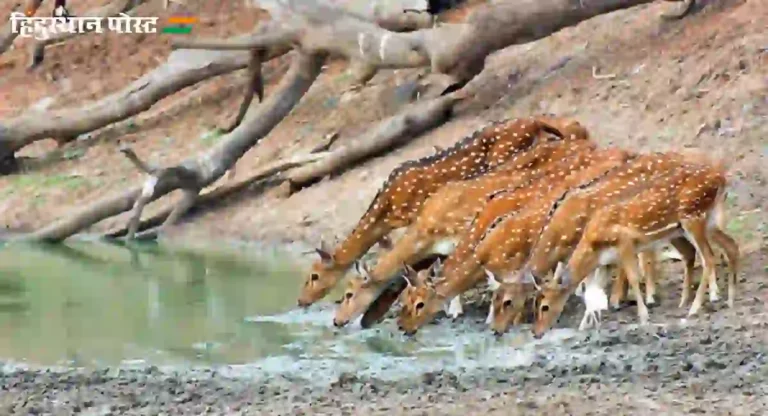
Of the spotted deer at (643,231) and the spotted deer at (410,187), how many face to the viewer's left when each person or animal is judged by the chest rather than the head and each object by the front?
2

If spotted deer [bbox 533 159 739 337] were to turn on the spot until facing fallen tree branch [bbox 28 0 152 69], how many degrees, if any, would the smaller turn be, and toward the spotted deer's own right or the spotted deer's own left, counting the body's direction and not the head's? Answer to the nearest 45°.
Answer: approximately 45° to the spotted deer's own right

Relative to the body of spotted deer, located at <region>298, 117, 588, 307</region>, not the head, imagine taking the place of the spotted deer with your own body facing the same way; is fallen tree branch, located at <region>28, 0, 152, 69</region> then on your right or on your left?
on your right

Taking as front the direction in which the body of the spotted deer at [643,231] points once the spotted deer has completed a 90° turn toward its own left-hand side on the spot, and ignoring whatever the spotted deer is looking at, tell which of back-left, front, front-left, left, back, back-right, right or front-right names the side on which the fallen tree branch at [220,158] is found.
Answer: back-right

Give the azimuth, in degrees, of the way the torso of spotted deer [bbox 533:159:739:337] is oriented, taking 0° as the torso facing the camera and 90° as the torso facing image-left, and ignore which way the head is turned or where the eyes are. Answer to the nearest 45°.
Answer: approximately 90°

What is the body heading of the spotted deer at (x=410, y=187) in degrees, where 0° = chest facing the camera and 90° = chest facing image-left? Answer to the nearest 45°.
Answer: approximately 90°

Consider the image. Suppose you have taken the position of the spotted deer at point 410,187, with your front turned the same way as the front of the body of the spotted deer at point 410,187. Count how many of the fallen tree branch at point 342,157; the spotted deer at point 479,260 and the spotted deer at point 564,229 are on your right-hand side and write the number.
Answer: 1

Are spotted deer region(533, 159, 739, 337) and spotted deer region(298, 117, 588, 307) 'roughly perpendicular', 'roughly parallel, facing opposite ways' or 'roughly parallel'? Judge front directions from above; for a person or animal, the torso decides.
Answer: roughly parallel

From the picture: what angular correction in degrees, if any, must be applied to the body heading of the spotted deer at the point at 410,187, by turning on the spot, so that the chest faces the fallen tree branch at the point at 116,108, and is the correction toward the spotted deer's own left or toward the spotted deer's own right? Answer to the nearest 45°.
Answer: approximately 45° to the spotted deer's own right

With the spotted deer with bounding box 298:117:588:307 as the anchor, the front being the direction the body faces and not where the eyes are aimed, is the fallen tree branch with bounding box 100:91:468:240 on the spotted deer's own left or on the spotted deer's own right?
on the spotted deer's own right

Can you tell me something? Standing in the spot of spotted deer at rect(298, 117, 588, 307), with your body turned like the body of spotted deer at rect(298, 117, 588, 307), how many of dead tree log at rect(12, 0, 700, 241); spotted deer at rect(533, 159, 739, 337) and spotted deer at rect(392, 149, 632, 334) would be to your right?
1

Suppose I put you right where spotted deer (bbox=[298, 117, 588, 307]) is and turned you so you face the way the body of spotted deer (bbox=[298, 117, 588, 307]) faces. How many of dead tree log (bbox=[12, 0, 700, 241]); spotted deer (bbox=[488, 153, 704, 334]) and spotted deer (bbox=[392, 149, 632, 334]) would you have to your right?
1

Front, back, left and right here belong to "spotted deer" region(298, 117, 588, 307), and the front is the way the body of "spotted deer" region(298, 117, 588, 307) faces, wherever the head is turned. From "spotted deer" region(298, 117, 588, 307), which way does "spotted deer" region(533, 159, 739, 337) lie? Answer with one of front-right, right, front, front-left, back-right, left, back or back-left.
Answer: back-left
